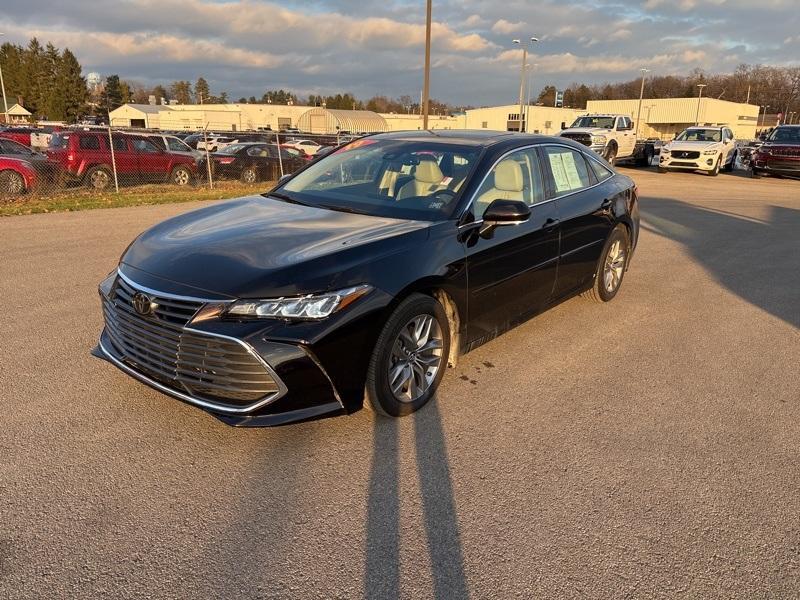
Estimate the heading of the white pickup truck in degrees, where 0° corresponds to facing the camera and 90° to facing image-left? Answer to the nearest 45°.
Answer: approximately 45°

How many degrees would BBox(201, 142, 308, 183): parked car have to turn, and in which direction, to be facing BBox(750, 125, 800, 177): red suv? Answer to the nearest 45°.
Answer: approximately 45° to its right

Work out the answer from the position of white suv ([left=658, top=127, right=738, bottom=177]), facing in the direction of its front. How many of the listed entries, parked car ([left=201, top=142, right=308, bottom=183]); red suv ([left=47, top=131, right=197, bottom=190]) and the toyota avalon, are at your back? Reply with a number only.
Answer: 0

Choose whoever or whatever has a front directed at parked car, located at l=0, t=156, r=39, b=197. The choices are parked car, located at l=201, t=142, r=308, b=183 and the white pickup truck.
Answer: the white pickup truck

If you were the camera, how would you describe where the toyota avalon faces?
facing the viewer and to the left of the viewer

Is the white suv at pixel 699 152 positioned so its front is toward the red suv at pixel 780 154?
no

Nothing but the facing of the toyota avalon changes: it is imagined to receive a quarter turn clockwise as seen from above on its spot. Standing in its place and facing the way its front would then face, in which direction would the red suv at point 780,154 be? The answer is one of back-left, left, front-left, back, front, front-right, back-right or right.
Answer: right

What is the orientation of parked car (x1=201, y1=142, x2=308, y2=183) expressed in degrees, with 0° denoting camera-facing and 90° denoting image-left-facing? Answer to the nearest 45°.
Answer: approximately 225°

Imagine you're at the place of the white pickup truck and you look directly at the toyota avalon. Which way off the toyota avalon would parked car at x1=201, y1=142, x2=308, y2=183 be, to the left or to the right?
right

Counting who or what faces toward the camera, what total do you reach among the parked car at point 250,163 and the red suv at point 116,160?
0

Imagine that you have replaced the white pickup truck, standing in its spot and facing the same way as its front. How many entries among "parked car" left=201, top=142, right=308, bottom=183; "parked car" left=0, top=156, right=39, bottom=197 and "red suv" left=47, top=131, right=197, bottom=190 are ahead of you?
3

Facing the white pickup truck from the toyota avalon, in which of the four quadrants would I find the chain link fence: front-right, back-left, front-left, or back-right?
front-left

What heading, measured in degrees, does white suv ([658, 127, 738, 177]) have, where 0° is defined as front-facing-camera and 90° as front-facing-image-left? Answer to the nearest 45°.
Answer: approximately 45°

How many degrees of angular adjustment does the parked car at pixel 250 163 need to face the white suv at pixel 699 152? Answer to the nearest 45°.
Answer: approximately 45° to its right

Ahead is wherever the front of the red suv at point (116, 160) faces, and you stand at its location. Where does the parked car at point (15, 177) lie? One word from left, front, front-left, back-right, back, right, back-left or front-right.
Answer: back

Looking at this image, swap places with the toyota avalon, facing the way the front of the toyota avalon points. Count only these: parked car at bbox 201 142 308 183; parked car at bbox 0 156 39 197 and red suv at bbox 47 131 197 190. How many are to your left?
0

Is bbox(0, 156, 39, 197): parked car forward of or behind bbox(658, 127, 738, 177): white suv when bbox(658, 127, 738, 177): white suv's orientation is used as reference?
forward

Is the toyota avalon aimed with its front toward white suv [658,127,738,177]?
no

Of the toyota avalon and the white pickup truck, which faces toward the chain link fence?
the white pickup truck

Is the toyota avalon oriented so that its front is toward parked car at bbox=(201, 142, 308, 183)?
no
